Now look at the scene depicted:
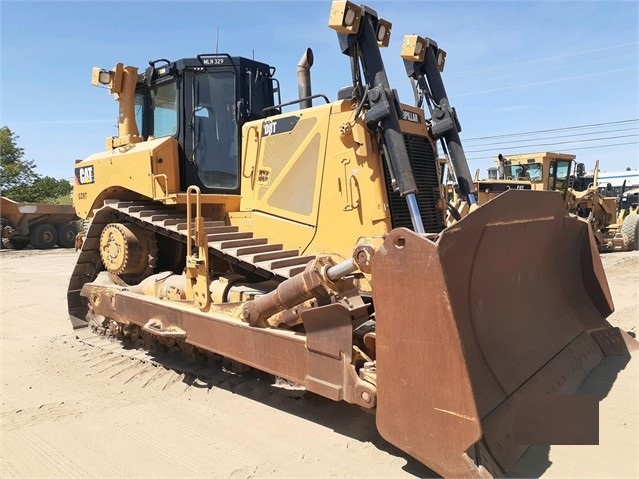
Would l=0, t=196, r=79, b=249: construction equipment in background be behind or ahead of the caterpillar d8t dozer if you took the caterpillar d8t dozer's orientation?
behind

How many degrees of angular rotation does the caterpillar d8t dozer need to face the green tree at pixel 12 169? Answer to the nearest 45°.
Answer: approximately 180°

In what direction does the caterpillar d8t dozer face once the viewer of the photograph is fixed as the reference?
facing the viewer and to the right of the viewer
